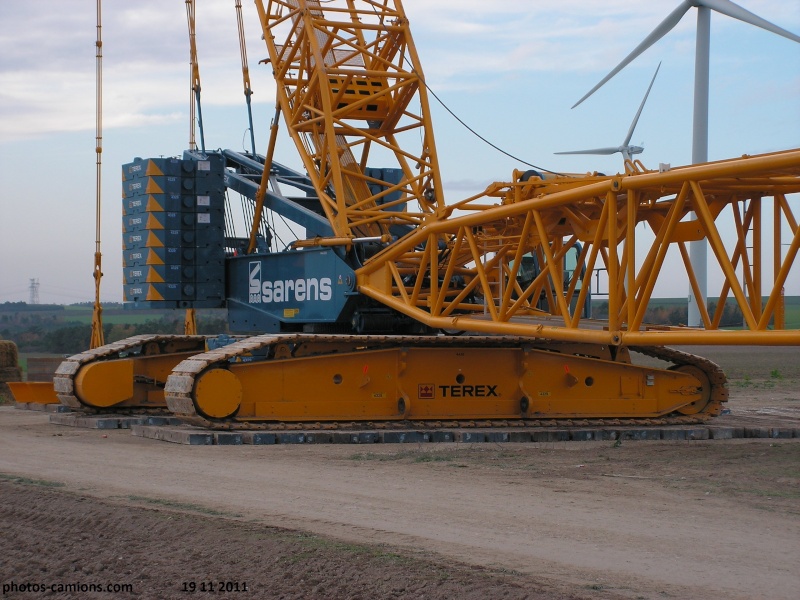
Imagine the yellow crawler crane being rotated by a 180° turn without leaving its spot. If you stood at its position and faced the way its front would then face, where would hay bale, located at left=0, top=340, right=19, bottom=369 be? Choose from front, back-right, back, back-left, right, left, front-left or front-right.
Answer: front-right

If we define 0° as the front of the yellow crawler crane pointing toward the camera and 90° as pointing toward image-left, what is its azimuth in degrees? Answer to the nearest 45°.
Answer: approximately 270°

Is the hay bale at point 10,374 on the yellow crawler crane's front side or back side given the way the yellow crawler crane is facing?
on the back side

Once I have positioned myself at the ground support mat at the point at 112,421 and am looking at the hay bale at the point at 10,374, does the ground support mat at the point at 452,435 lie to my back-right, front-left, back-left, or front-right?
back-right
